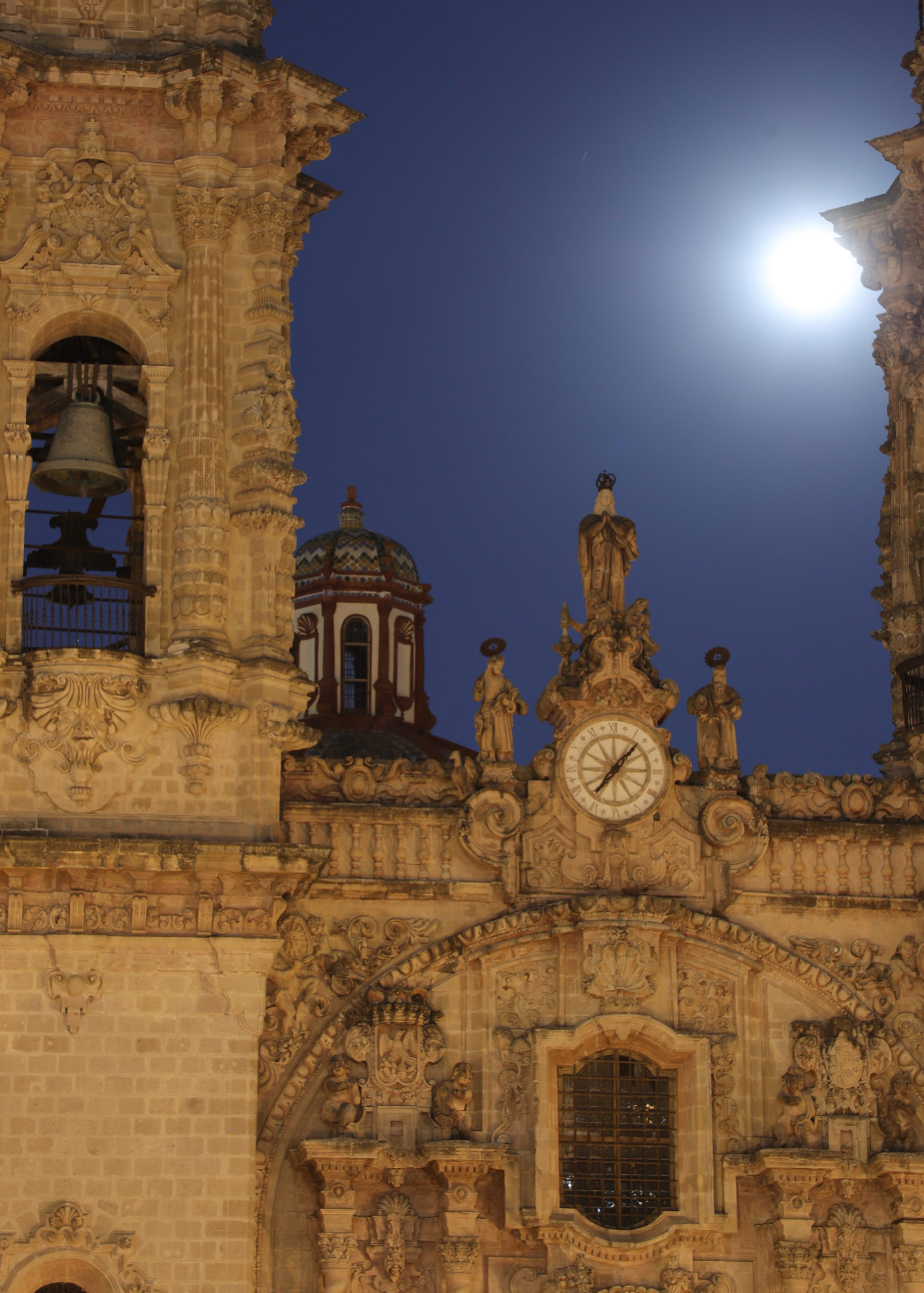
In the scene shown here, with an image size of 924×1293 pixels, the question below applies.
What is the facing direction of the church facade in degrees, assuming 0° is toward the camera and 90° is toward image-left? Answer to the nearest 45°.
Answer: approximately 0°
